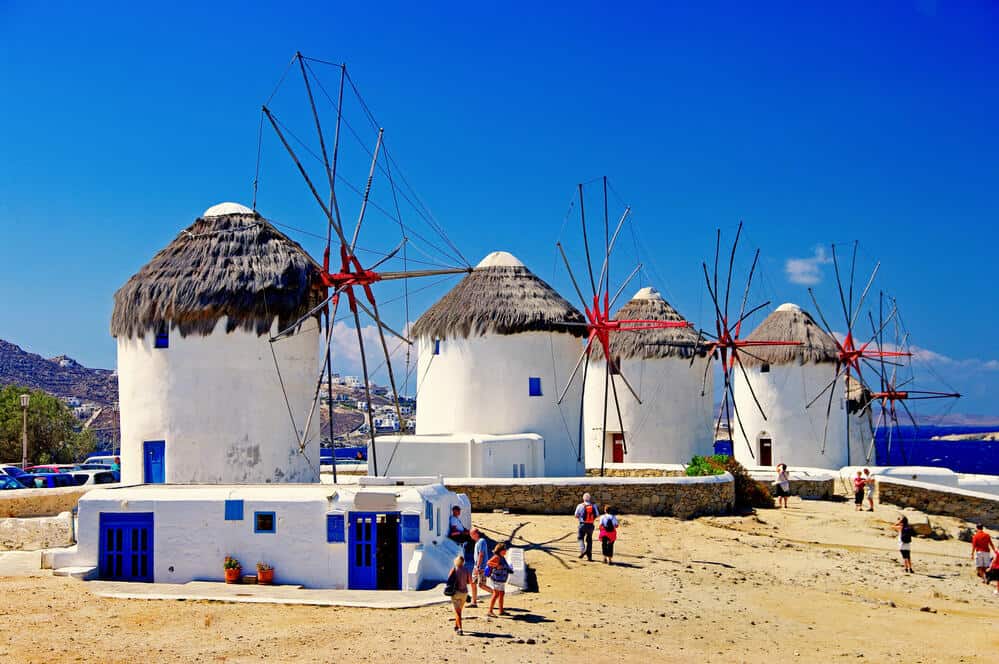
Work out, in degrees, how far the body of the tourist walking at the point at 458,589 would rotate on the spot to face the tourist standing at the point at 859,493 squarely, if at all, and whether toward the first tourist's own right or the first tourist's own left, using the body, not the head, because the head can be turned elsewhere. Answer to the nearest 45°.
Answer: approximately 45° to the first tourist's own right

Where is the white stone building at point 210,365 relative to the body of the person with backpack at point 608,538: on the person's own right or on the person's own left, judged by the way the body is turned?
on the person's own left

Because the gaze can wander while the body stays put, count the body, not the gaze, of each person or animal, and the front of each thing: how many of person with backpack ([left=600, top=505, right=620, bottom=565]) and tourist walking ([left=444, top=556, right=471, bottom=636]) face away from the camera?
2

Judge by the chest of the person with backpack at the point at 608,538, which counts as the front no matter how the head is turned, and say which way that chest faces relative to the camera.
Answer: away from the camera

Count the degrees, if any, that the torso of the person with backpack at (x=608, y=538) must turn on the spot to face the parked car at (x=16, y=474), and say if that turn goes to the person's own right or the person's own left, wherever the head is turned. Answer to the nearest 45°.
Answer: approximately 45° to the person's own left

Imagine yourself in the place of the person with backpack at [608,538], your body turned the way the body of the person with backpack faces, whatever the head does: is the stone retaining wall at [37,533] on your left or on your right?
on your left

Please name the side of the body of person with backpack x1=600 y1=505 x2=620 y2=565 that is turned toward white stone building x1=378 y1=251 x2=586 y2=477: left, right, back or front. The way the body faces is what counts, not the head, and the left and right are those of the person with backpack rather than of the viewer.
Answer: front

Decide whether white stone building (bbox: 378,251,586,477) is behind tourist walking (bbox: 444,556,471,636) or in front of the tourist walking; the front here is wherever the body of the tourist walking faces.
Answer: in front

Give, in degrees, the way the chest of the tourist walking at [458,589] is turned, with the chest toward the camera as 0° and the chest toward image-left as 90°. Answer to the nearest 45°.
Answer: approximately 180°

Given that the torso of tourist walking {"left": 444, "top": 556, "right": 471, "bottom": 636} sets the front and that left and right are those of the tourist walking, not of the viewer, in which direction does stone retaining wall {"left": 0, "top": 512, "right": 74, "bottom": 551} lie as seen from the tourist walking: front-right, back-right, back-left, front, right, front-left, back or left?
front-left

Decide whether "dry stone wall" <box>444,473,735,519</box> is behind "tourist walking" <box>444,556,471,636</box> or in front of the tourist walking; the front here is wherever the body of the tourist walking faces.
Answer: in front
